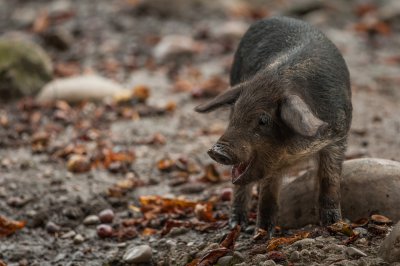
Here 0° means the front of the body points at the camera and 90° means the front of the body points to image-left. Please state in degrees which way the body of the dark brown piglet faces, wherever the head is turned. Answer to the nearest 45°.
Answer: approximately 45°

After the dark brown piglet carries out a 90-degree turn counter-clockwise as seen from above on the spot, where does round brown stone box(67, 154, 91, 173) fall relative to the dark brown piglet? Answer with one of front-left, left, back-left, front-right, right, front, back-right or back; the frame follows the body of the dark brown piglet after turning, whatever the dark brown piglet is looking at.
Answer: back

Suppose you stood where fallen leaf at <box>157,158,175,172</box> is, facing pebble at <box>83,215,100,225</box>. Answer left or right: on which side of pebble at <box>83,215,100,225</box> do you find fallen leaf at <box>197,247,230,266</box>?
left

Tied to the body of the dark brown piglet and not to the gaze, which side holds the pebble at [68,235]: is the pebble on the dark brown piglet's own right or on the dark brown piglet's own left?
on the dark brown piglet's own right

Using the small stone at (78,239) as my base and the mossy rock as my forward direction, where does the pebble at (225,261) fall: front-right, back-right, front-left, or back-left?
back-right

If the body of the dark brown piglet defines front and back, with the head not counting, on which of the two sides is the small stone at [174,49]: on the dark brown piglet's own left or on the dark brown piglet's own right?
on the dark brown piglet's own right

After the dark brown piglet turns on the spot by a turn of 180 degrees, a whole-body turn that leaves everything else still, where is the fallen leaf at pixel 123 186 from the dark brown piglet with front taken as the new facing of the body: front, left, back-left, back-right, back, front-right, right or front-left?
left

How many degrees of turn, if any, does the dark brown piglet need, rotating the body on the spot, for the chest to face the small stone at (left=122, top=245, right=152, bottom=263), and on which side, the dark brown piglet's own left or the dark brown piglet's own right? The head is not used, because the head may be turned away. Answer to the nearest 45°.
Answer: approximately 45° to the dark brown piglet's own right

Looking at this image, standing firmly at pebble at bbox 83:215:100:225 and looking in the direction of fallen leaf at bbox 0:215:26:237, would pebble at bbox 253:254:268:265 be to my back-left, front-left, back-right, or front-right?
back-left

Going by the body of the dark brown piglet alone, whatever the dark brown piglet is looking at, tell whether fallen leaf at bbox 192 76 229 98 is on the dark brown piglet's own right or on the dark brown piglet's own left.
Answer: on the dark brown piglet's own right
